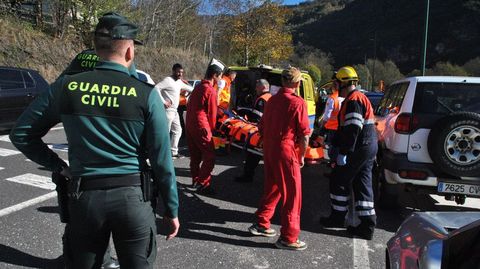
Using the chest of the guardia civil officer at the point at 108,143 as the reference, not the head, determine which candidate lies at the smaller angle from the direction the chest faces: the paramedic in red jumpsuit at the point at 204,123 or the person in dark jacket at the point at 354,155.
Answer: the paramedic in red jumpsuit

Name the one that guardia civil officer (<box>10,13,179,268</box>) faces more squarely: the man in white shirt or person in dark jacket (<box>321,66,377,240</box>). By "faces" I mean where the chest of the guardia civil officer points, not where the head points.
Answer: the man in white shirt

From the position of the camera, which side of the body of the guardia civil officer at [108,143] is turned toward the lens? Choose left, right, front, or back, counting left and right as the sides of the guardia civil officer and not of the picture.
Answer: back

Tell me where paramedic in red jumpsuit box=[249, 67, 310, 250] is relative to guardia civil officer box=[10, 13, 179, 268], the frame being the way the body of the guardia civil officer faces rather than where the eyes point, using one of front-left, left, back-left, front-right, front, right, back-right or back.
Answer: front-right
